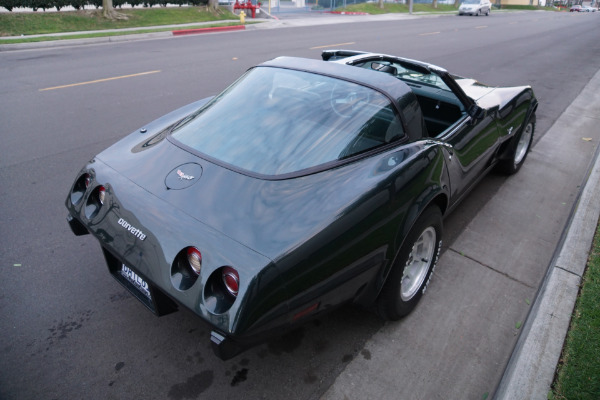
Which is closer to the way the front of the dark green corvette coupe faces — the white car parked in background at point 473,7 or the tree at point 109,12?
the white car parked in background

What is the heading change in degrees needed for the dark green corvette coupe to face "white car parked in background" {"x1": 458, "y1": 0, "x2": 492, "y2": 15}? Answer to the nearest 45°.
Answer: approximately 45° to its left

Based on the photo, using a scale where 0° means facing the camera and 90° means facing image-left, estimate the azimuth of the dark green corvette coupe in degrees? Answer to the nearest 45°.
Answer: approximately 225°

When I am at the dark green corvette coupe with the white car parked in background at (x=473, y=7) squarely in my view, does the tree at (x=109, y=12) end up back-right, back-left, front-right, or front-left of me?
front-left

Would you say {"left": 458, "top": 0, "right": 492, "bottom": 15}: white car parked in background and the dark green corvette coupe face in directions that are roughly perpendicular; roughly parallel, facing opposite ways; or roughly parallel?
roughly parallel, facing opposite ways

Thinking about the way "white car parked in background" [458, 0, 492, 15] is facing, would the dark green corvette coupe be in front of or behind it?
in front

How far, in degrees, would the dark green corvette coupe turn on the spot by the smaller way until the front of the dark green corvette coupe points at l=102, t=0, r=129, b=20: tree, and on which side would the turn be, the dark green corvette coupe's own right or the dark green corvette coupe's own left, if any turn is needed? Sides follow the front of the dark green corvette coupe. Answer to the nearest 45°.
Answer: approximately 90° to the dark green corvette coupe's own left

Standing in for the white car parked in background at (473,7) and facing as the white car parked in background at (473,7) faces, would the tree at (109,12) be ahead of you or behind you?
ahead
